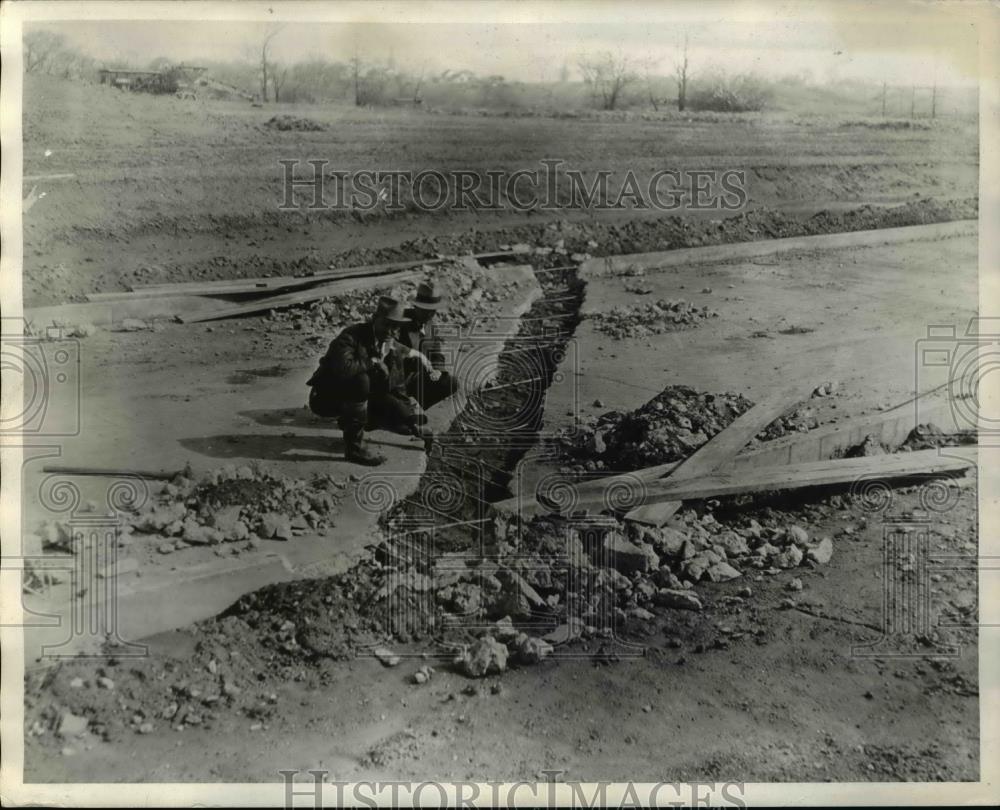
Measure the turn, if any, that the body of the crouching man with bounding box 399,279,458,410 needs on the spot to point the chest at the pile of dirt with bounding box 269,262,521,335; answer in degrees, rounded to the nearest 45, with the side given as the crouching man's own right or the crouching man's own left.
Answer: approximately 135° to the crouching man's own left

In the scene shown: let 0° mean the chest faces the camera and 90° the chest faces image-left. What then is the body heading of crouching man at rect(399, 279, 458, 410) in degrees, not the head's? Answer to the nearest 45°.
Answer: approximately 315°

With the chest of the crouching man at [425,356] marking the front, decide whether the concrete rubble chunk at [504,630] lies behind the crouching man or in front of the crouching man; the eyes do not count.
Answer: in front

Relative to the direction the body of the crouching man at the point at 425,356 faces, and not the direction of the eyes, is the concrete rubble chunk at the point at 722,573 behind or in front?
in front

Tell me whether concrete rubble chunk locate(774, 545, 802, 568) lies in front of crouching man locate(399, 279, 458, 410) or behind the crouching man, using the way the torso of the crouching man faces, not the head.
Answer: in front

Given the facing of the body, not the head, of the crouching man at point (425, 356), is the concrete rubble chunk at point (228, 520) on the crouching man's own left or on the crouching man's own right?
on the crouching man's own right

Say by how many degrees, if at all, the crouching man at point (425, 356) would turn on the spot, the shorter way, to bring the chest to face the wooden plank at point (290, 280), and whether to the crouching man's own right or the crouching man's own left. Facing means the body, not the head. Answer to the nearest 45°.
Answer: approximately 180°

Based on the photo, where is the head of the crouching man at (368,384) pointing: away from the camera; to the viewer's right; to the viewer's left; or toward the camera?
to the viewer's right

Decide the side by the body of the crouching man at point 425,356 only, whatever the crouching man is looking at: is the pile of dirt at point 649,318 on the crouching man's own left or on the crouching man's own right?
on the crouching man's own left
